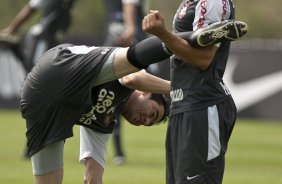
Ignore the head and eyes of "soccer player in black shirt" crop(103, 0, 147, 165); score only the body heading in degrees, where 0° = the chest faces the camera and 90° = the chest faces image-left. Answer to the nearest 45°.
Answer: approximately 45°

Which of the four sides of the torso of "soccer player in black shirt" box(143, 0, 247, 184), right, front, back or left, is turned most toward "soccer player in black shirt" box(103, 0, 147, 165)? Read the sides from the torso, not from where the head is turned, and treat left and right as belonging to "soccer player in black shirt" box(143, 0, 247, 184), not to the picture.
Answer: right

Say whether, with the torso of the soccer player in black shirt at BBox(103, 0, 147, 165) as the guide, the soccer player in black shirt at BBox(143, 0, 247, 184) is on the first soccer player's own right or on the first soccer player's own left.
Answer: on the first soccer player's own left
